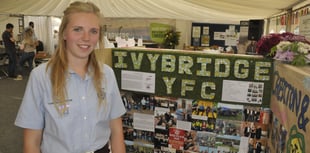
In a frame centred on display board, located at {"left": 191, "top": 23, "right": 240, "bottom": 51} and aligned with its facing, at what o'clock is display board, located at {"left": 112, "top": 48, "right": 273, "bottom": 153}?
display board, located at {"left": 112, "top": 48, "right": 273, "bottom": 153} is roughly at 12 o'clock from display board, located at {"left": 191, "top": 23, "right": 240, "bottom": 51}.

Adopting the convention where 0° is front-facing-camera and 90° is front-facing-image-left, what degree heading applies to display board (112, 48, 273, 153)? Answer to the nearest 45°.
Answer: approximately 0°

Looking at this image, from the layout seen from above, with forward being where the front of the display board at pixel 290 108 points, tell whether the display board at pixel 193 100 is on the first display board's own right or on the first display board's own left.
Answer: on the first display board's own right

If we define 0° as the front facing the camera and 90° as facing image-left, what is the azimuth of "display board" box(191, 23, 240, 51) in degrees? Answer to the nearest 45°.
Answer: approximately 0°

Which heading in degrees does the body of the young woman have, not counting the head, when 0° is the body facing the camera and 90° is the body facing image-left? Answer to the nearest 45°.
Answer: approximately 315°

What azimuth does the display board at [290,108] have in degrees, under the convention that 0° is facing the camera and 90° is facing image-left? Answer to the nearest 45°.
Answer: approximately 45°

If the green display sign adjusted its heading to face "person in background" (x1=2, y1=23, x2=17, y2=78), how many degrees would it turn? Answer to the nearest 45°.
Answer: approximately 135° to its right

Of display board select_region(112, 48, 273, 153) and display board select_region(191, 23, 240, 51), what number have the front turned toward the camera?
2

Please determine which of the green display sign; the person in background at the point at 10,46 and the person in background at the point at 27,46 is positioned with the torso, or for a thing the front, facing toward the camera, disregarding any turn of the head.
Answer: the green display sign
